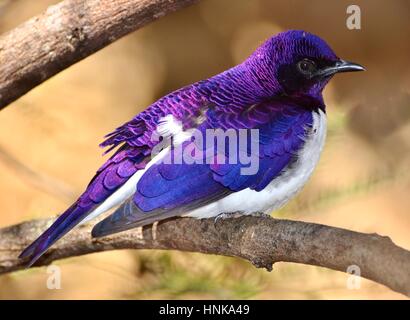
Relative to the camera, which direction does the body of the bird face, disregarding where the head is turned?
to the viewer's right
